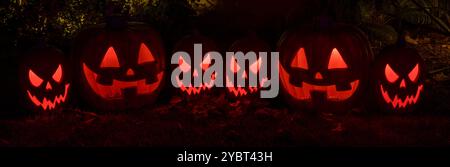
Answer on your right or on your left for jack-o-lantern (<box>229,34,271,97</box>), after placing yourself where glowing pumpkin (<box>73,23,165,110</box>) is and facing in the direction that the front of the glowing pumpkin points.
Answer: on your left

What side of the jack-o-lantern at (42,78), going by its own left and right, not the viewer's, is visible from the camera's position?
front

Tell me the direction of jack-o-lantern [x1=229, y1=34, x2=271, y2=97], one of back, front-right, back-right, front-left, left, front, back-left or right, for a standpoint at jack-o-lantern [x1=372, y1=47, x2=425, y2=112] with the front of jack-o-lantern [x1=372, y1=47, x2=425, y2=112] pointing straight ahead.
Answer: right

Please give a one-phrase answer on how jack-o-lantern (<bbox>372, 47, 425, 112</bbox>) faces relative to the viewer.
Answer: facing the viewer

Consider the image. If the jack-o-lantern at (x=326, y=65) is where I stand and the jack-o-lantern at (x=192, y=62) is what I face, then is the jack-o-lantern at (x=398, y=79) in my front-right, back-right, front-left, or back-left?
back-right

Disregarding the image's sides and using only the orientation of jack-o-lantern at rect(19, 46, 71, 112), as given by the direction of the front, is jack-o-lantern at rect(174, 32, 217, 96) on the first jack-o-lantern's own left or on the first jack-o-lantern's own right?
on the first jack-o-lantern's own left

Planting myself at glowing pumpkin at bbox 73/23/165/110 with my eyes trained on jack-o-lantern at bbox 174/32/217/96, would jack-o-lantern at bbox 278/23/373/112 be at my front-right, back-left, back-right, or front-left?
front-right

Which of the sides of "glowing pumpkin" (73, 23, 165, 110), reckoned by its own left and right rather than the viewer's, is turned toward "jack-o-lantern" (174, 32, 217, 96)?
left

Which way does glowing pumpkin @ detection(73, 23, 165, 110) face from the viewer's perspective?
toward the camera
